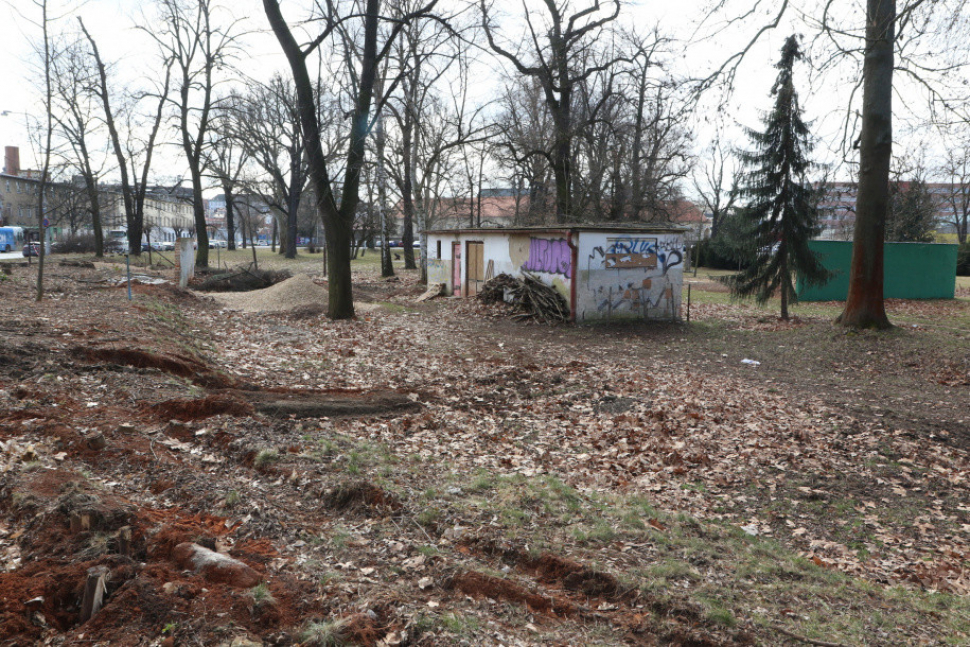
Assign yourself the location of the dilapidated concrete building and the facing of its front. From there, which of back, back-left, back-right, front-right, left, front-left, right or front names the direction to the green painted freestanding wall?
back

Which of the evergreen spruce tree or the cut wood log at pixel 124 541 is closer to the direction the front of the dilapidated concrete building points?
the cut wood log

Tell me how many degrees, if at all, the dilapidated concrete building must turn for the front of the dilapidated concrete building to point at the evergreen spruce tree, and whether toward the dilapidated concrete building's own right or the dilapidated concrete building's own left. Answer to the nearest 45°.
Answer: approximately 135° to the dilapidated concrete building's own left

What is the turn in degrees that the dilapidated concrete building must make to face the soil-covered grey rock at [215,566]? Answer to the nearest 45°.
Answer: approximately 45° to its left

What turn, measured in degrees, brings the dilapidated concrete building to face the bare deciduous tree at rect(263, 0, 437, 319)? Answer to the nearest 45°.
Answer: approximately 45° to its right

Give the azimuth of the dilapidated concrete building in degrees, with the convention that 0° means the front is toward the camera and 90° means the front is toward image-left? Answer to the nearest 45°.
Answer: approximately 45°
